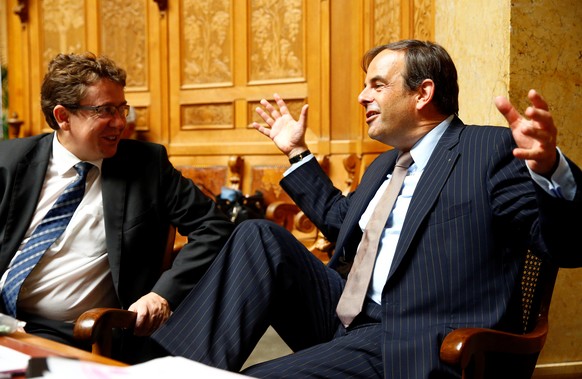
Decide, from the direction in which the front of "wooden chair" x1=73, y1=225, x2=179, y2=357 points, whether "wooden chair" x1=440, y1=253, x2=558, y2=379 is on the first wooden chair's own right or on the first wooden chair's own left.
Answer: on the first wooden chair's own left

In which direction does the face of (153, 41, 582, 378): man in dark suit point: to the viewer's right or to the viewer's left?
to the viewer's left

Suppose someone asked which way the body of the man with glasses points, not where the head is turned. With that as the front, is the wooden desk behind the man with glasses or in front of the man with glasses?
in front

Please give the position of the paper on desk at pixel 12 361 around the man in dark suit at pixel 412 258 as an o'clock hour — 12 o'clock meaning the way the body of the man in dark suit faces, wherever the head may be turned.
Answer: The paper on desk is roughly at 12 o'clock from the man in dark suit.

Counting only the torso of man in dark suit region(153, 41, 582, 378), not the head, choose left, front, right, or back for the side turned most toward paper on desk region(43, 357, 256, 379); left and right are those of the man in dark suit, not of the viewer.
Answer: front
